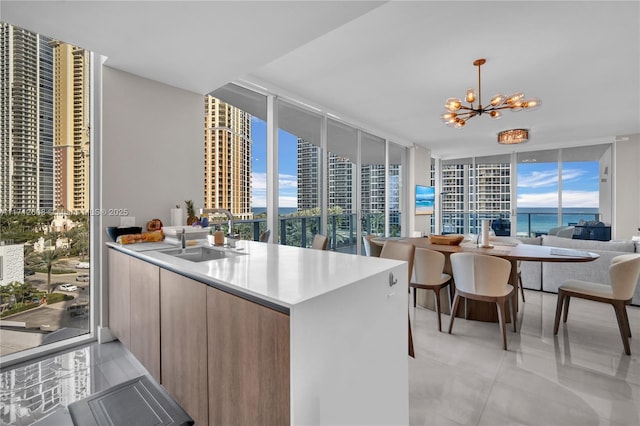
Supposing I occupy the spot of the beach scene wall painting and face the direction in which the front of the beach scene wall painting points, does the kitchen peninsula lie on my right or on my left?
on my right

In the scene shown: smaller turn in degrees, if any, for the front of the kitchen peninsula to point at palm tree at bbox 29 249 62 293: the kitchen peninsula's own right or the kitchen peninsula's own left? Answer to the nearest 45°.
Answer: approximately 90° to the kitchen peninsula's own right

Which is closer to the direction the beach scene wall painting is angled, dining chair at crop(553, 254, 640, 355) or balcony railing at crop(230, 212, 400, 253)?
the dining chair

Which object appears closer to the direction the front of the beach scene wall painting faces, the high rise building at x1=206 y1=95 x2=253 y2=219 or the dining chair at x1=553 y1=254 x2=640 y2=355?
the dining chair

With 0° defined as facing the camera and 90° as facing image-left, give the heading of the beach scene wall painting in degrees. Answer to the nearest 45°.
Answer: approximately 315°

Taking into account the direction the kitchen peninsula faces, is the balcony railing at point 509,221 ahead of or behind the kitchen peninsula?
behind

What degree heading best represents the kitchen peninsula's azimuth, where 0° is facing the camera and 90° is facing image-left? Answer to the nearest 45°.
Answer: approximately 45°

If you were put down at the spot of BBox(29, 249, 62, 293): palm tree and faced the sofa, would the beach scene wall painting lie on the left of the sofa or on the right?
left

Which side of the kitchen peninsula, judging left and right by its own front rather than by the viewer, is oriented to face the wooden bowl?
back

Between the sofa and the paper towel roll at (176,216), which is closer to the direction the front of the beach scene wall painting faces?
the sofa

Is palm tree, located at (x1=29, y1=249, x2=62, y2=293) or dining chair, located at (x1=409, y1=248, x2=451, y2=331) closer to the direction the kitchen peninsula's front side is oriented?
the palm tree

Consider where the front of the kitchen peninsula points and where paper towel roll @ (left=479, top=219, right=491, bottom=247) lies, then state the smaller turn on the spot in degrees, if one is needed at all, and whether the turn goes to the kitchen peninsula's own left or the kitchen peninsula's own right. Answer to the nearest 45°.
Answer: approximately 180°
